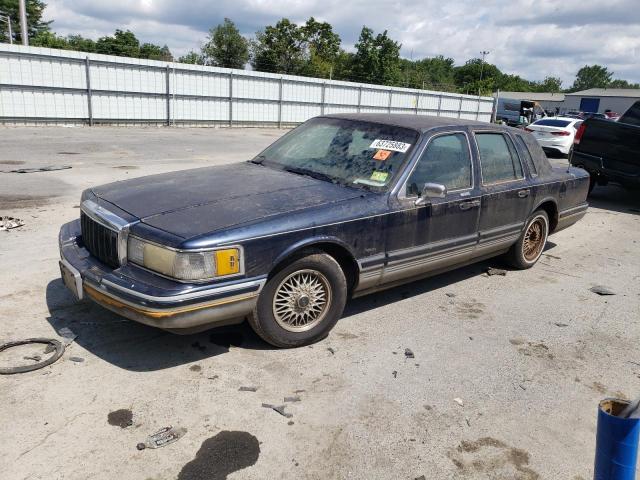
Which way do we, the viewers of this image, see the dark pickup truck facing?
facing away from the viewer and to the right of the viewer

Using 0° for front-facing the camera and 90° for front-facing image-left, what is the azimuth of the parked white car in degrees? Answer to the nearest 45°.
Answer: approximately 225°

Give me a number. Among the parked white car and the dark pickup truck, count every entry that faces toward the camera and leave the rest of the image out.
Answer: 0

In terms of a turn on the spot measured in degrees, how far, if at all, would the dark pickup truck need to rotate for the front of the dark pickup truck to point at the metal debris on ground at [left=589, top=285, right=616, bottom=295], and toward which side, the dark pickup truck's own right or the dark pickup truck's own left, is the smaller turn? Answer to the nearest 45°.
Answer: approximately 135° to the dark pickup truck's own right

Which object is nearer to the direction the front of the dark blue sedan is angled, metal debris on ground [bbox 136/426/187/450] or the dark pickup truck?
the metal debris on ground

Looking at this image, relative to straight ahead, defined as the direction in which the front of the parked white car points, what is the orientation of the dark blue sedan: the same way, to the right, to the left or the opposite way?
the opposite way

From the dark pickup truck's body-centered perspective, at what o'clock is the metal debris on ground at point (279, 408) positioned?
The metal debris on ground is roughly at 5 o'clock from the dark pickup truck.

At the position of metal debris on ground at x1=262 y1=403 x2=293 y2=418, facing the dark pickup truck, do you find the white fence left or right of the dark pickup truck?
left

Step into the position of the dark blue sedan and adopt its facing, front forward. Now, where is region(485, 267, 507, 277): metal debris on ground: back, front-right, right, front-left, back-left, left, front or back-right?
back
